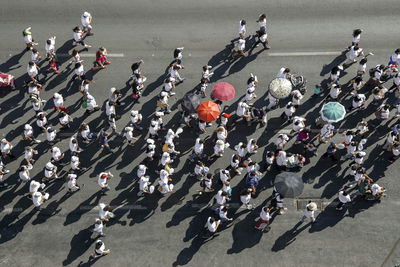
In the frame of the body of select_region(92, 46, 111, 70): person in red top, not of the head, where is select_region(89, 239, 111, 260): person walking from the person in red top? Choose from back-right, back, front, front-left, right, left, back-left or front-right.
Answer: right

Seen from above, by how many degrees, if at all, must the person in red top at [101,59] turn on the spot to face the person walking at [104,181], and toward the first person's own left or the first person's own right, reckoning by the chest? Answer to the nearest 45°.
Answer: approximately 90° to the first person's own right

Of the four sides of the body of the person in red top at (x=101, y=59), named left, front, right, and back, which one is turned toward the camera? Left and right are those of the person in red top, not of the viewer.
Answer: right

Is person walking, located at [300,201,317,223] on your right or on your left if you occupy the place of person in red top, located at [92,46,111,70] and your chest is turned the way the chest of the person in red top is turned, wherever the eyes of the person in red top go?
on your right
